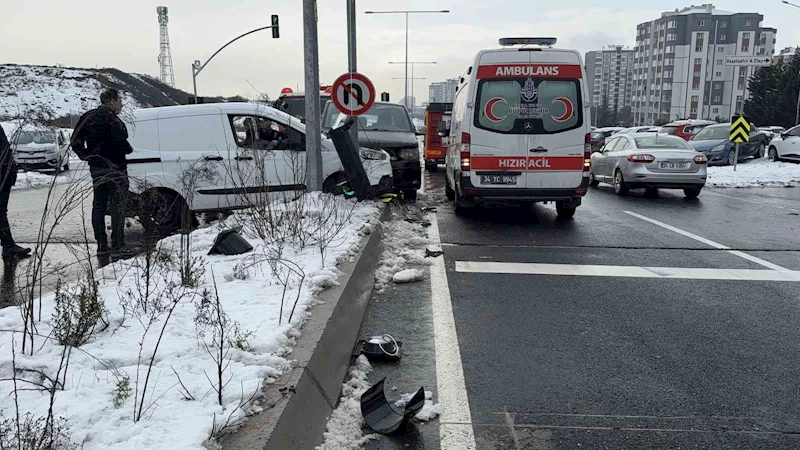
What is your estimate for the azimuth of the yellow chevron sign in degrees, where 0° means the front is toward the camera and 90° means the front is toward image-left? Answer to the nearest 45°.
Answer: approximately 0°

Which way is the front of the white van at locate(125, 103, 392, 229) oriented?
to the viewer's right

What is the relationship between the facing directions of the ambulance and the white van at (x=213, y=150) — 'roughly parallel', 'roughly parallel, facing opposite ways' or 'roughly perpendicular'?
roughly perpendicular

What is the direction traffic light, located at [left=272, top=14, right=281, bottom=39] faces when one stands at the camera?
facing away from the viewer

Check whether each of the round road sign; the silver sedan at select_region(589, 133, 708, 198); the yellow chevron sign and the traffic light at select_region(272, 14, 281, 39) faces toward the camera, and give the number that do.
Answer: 2

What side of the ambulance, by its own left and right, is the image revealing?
back

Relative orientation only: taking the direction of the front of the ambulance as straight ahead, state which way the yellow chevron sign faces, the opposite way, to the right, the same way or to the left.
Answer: the opposite way

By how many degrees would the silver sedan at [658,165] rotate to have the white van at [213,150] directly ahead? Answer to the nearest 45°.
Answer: approximately 90° to its left

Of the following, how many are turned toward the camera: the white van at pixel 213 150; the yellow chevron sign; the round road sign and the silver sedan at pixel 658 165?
2

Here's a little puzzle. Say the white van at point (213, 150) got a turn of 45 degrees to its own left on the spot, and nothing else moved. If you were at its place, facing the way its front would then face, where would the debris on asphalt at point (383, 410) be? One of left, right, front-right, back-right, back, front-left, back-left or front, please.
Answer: back-right

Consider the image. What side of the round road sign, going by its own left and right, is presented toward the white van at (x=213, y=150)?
right

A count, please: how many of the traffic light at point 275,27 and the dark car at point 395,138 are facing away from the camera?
1

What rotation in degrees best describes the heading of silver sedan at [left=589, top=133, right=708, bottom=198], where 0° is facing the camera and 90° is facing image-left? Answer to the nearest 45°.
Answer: approximately 135°
